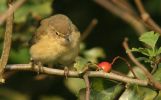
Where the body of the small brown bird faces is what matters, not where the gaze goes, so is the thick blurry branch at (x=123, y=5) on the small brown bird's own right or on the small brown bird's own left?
on the small brown bird's own left

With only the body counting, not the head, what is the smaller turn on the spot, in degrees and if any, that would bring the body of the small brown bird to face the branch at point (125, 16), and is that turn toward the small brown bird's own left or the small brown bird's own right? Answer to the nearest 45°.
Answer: approximately 90° to the small brown bird's own left

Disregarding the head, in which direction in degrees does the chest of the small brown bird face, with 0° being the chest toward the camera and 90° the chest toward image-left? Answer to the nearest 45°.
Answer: approximately 315°

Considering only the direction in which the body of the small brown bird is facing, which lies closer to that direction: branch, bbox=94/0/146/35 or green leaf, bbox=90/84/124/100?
the green leaf
